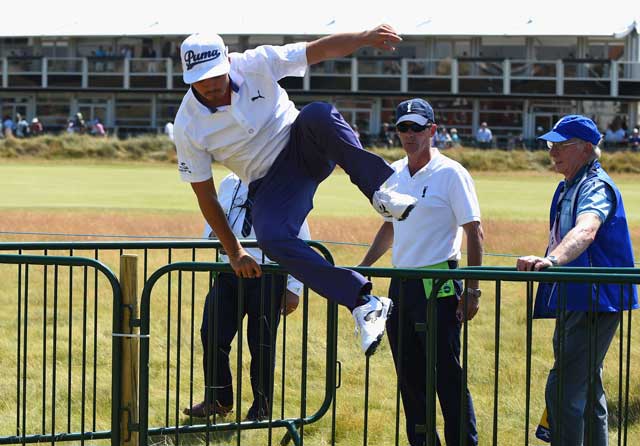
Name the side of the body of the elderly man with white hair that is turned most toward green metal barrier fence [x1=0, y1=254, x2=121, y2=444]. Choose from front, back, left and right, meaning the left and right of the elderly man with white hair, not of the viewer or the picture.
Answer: front

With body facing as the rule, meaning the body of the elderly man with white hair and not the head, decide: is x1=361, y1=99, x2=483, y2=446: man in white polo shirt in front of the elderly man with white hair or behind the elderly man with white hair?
in front

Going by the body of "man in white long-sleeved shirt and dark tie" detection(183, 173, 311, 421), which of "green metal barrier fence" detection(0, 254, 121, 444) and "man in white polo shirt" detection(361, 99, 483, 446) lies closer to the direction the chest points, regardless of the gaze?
the green metal barrier fence

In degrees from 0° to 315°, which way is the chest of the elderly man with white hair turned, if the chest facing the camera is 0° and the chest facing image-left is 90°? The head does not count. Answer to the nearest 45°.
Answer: approximately 90°

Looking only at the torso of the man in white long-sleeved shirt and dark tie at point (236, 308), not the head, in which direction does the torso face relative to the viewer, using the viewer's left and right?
facing the viewer and to the left of the viewer

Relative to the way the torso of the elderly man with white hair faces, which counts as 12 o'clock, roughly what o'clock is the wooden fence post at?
The wooden fence post is roughly at 11 o'clock from the elderly man with white hair.

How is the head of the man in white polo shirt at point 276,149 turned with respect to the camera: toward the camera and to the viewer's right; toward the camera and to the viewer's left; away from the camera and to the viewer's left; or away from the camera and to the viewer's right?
toward the camera and to the viewer's left

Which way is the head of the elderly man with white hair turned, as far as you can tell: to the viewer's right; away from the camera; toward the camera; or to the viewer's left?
to the viewer's left

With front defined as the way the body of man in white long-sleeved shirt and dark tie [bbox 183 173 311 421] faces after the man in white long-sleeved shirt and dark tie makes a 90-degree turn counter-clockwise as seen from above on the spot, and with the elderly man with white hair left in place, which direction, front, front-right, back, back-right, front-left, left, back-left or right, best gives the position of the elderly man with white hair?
front

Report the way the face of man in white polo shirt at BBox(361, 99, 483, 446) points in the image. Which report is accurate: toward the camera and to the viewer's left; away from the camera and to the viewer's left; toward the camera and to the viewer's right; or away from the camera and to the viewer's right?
toward the camera and to the viewer's left
